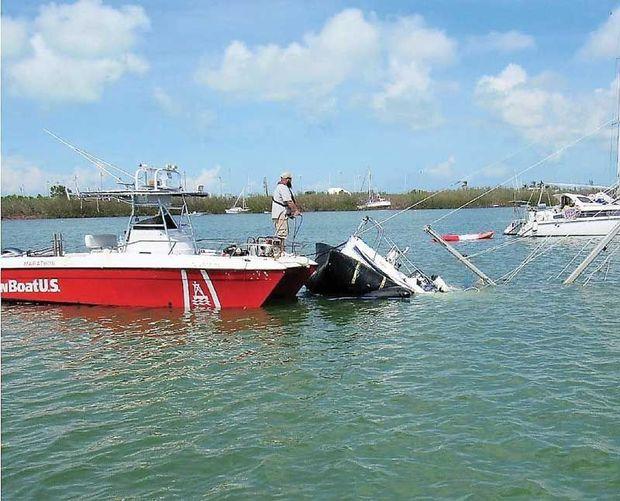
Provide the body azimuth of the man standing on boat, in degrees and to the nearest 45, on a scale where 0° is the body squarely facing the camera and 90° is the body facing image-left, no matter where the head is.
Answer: approximately 270°

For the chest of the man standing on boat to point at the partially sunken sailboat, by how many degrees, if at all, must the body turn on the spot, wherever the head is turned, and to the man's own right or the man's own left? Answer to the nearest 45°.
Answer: approximately 45° to the man's own left

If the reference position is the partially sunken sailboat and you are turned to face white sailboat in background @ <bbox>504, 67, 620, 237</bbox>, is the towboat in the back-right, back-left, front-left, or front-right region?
back-left

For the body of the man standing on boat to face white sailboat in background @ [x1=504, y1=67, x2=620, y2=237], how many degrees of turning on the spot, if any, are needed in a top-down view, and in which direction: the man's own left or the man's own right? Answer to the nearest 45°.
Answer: approximately 45° to the man's own left
